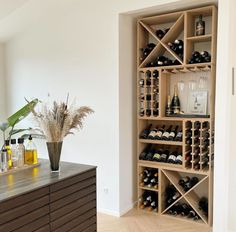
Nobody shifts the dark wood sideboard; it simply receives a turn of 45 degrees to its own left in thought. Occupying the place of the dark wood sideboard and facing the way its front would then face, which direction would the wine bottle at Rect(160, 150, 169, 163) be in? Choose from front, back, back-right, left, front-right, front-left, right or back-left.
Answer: front-left

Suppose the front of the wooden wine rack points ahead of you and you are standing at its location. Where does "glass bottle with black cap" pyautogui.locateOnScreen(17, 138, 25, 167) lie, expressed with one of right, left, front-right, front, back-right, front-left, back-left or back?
front

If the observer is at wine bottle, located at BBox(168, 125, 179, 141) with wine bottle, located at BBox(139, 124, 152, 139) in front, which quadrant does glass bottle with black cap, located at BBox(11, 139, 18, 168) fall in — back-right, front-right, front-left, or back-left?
front-left

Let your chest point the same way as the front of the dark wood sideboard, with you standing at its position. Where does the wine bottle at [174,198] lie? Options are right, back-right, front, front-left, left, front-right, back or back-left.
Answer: left

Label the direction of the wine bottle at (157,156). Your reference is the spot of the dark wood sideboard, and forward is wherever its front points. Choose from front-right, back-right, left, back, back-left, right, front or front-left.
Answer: left

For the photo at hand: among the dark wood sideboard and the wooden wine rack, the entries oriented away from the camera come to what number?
0

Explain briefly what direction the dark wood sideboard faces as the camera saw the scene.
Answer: facing the viewer and to the right of the viewer

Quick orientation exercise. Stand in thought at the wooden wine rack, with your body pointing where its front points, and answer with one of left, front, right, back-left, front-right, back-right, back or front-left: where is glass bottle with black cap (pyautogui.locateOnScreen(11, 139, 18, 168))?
front

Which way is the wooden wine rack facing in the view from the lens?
facing the viewer and to the left of the viewer

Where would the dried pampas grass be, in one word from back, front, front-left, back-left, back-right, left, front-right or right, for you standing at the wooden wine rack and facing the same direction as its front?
front

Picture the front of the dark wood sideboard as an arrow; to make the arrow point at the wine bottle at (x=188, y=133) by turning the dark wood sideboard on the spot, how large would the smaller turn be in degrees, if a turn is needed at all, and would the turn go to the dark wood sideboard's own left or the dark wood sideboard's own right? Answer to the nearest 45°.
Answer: approximately 90° to the dark wood sideboard's own left
